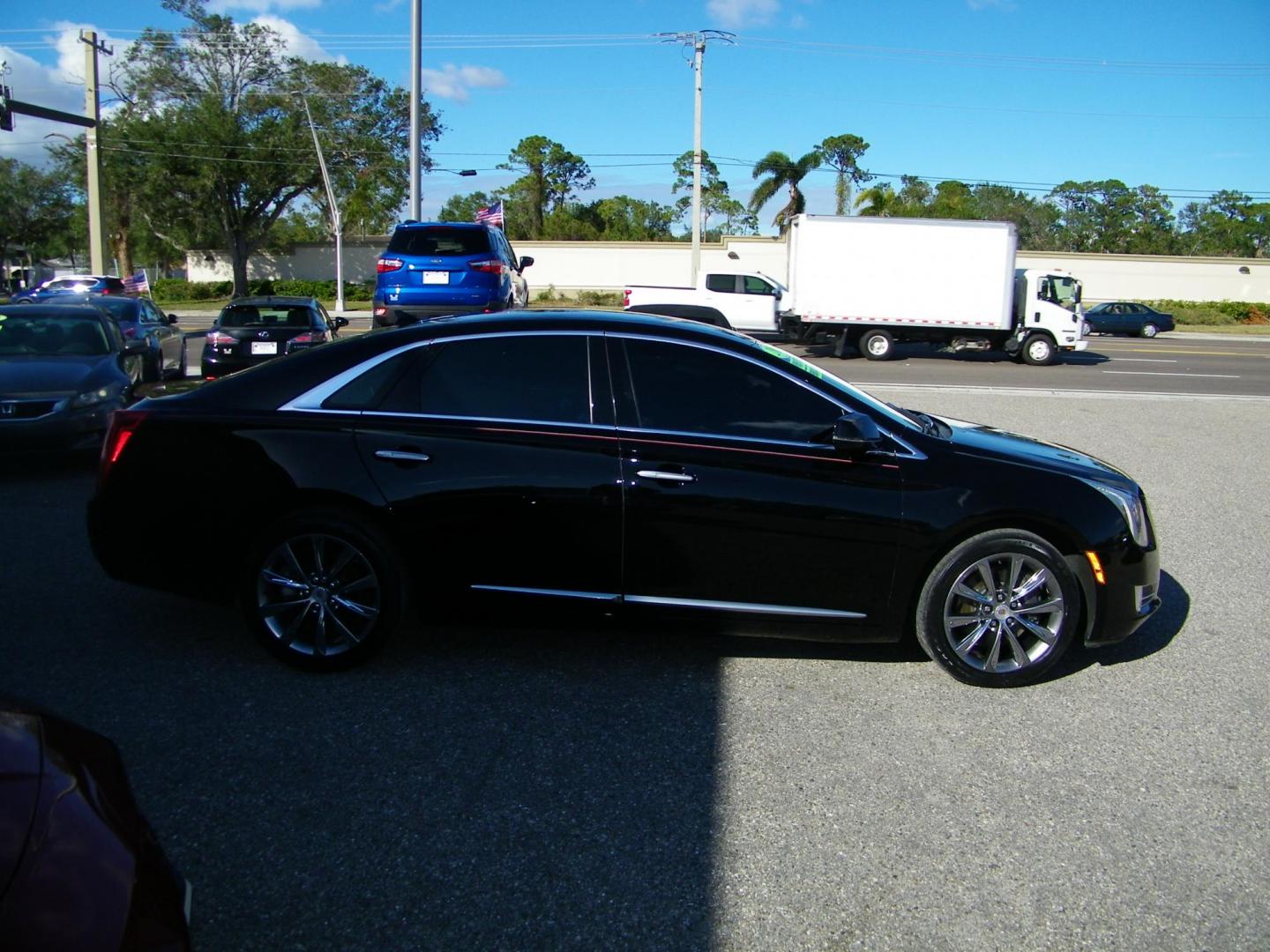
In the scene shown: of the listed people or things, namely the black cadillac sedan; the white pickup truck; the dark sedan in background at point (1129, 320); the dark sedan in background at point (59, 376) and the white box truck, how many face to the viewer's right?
3

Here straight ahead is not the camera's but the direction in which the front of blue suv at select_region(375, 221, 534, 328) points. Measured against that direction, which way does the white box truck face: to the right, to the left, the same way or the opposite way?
to the right

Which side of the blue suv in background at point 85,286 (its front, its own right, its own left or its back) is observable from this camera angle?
left

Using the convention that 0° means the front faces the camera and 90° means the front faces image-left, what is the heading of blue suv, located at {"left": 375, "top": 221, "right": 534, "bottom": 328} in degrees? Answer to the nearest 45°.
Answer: approximately 180°

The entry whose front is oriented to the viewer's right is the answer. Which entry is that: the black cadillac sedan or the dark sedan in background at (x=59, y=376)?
the black cadillac sedan

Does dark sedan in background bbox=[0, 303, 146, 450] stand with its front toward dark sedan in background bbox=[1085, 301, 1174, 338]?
no

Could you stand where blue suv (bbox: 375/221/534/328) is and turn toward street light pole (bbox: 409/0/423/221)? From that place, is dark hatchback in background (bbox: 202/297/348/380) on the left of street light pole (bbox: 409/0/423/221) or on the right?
left

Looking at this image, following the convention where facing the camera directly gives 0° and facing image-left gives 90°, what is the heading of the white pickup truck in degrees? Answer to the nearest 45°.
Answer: approximately 270°

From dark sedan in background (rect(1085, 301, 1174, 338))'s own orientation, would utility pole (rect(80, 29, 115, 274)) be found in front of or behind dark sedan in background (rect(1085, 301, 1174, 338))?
in front

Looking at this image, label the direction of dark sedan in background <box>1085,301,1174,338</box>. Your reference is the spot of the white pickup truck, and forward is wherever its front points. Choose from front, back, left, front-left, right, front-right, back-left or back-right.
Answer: front-left

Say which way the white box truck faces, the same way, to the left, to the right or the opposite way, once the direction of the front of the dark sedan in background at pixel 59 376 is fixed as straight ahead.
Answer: to the left

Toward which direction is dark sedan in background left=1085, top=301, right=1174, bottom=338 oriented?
to the viewer's left

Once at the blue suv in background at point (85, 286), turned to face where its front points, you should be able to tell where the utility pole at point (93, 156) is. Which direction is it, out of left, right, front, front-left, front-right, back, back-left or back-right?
right

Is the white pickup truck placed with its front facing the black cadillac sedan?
no
